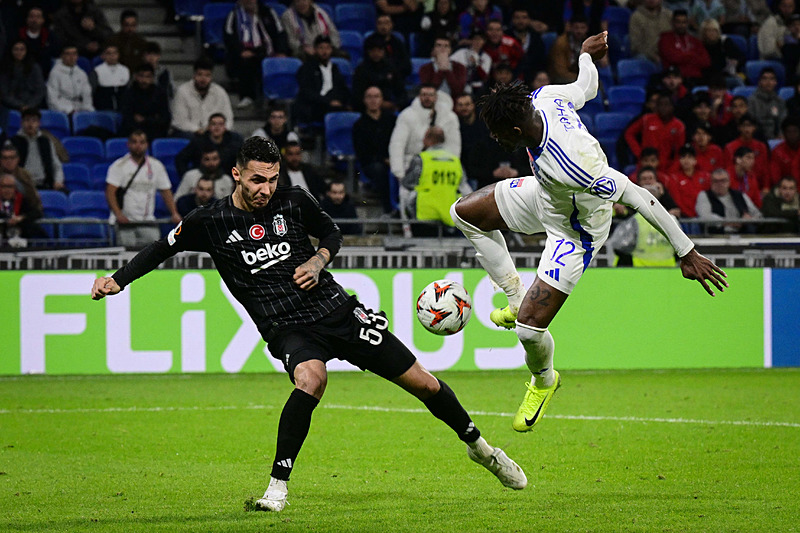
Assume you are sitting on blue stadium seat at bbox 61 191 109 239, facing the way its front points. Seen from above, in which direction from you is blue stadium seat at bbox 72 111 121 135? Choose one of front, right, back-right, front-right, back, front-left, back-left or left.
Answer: back

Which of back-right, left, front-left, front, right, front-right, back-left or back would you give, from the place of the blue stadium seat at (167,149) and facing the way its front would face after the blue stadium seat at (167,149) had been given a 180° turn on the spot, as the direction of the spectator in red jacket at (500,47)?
right

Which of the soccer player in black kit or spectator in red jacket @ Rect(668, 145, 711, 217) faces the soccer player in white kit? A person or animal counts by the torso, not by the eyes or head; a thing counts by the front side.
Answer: the spectator in red jacket

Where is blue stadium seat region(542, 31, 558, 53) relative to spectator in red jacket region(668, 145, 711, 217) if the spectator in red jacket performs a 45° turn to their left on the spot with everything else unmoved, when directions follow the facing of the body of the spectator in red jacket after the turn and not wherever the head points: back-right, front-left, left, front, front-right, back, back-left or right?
back

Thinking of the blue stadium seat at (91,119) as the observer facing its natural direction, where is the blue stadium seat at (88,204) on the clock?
the blue stadium seat at (88,204) is roughly at 12 o'clock from the blue stadium seat at (91,119).

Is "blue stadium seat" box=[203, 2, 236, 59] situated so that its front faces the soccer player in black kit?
yes

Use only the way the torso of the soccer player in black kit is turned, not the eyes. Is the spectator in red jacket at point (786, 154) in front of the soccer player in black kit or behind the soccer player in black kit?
behind

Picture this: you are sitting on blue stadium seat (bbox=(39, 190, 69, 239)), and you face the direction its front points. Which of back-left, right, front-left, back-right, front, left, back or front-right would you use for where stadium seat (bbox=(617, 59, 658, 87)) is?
left

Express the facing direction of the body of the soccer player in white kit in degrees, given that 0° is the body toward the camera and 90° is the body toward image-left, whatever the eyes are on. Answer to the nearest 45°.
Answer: approximately 90°

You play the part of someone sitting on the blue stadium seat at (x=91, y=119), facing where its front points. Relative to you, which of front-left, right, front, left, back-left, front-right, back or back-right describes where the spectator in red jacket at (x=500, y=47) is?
left

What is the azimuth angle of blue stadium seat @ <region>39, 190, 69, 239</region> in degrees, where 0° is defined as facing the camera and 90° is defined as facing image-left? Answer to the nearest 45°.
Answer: approximately 0°
